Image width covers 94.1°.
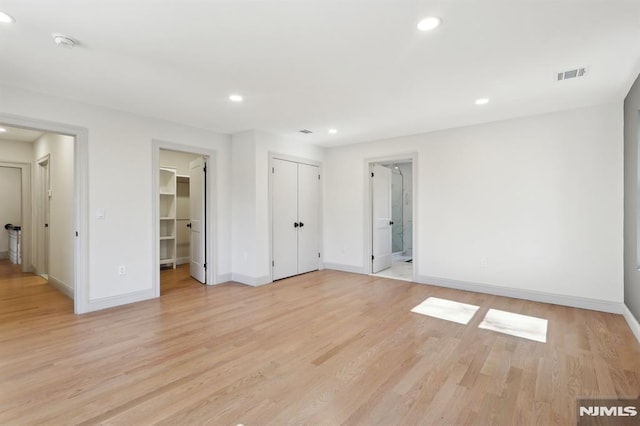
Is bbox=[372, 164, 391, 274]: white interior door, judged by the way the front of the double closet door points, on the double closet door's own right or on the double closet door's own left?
on the double closet door's own left

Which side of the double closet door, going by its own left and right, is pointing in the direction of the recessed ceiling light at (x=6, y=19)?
right

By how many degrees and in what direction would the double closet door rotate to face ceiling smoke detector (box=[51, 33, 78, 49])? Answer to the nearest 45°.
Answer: approximately 90° to its right

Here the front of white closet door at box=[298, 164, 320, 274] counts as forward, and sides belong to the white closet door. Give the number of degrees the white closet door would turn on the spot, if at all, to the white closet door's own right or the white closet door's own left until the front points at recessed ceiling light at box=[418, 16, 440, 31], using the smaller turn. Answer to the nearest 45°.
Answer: approximately 45° to the white closet door's own right

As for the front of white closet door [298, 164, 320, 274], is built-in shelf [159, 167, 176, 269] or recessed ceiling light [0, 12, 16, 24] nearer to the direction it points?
the recessed ceiling light

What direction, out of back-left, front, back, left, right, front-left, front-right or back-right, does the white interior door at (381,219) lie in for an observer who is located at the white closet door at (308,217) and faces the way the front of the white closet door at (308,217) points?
front-left

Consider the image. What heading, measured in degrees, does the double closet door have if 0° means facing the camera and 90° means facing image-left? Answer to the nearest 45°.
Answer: approximately 315°

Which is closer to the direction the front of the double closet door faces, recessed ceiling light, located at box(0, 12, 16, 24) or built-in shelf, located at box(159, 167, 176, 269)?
the recessed ceiling light
